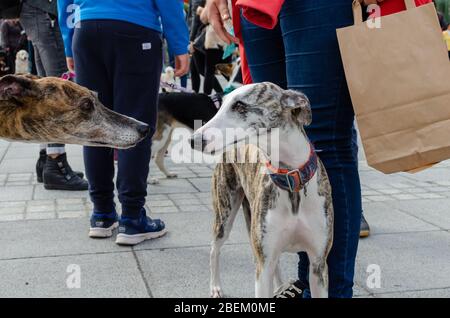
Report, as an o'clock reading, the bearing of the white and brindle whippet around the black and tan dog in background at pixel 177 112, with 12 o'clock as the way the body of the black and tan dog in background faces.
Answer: The white and brindle whippet is roughly at 3 o'clock from the black and tan dog in background.

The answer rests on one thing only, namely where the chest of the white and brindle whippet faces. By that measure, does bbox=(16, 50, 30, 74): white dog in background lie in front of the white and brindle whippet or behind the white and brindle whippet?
behind

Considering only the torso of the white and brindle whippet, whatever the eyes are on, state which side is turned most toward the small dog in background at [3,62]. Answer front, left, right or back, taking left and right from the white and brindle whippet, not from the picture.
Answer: back

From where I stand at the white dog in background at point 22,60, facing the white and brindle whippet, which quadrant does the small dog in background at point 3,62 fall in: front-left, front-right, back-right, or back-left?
back-right

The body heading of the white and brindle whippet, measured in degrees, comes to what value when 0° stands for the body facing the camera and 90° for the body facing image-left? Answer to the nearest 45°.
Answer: approximately 315°

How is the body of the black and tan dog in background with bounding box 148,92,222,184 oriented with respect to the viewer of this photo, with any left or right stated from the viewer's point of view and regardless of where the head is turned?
facing to the right of the viewer
